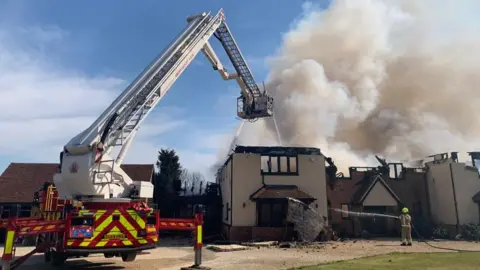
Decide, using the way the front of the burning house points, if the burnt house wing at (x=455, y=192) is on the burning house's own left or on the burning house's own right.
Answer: on the burning house's own left

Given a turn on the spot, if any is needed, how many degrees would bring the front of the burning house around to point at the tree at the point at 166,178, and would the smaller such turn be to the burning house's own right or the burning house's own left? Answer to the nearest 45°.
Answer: approximately 135° to the burning house's own right

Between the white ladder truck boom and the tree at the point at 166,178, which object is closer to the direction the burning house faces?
the white ladder truck boom

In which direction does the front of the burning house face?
toward the camera

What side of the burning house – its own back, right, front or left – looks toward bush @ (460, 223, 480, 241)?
left

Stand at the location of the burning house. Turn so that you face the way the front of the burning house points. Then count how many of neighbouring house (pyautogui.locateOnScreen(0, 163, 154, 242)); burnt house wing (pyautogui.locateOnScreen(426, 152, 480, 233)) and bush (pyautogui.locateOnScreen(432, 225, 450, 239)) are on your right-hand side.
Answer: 1

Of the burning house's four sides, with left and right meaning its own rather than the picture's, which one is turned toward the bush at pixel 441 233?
left

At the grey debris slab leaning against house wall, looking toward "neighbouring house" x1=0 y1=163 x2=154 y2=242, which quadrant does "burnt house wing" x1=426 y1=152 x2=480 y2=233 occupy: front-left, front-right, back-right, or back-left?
back-right

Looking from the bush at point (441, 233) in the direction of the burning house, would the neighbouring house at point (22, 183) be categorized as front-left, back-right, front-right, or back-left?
front-right

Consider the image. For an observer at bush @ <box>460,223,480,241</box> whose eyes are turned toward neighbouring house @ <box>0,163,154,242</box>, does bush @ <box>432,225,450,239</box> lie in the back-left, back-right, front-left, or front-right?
front-right

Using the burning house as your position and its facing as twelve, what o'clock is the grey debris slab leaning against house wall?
The grey debris slab leaning against house wall is roughly at 10 o'clock from the burning house.

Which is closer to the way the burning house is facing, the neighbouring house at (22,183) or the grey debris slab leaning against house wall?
the grey debris slab leaning against house wall

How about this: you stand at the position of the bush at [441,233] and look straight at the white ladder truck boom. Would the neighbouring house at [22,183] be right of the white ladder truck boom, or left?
right

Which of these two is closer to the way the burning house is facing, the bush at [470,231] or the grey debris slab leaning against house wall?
the grey debris slab leaning against house wall

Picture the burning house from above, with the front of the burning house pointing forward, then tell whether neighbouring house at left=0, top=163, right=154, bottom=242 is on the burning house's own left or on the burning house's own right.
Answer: on the burning house's own right

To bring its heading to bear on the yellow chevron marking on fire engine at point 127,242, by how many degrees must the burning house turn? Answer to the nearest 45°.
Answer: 0° — it already faces it
